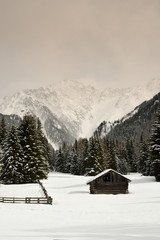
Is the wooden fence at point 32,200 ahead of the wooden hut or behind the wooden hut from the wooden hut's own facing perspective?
ahead

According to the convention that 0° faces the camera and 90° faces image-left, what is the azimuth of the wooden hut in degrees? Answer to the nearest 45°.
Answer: approximately 0°
